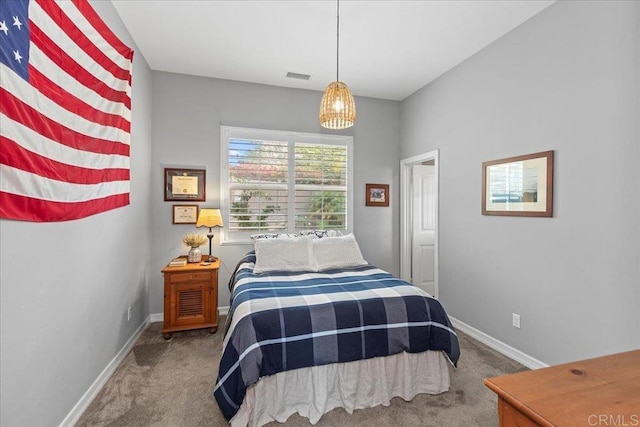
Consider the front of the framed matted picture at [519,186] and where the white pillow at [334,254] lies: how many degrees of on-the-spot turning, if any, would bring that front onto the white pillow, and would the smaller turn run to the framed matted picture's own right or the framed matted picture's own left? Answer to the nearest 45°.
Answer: approximately 45° to the framed matted picture's own right

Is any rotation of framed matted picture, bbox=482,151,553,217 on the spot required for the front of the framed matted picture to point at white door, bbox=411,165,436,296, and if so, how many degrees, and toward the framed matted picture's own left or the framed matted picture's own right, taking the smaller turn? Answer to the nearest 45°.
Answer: approximately 90° to the framed matted picture's own right

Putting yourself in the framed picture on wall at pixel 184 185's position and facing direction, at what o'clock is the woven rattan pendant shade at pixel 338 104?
The woven rattan pendant shade is roughly at 11 o'clock from the framed picture on wall.

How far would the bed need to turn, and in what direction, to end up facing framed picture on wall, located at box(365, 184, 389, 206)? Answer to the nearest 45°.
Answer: approximately 180°

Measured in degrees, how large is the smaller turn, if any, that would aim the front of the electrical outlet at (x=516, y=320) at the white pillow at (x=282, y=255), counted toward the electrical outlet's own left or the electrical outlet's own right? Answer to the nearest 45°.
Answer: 0° — it already faces it

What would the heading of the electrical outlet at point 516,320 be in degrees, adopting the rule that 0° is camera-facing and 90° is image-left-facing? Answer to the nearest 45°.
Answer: approximately 45°
